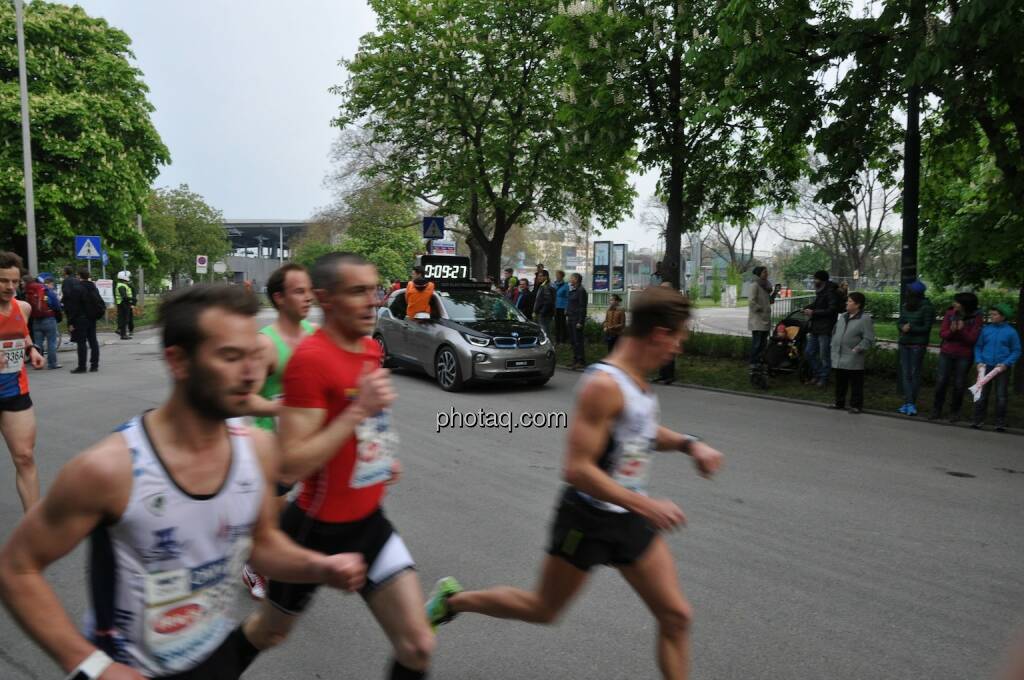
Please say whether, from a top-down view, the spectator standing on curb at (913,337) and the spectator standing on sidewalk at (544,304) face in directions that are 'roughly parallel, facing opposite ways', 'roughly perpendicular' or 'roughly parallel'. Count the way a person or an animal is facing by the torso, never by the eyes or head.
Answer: roughly parallel

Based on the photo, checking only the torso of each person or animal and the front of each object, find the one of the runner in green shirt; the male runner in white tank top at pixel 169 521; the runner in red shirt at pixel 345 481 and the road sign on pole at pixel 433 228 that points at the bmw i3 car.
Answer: the road sign on pole

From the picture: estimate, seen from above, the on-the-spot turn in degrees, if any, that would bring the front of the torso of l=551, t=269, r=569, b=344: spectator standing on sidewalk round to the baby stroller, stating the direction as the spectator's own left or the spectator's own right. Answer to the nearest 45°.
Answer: approximately 90° to the spectator's own left

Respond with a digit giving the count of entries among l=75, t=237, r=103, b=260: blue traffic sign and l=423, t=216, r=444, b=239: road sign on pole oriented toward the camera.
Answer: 2

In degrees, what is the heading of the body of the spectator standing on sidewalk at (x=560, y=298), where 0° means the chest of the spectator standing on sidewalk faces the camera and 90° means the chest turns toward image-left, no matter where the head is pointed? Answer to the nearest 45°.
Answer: approximately 45°

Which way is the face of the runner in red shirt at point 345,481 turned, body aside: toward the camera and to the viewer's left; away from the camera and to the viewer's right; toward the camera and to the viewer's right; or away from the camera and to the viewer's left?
toward the camera and to the viewer's right

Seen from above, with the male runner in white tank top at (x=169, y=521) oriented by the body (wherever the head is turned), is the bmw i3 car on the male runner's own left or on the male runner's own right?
on the male runner's own left

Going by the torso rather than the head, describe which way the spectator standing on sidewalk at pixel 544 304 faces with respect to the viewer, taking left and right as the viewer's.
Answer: facing the viewer and to the left of the viewer

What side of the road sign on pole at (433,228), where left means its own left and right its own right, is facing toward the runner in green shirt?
front

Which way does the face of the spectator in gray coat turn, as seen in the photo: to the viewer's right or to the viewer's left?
to the viewer's left

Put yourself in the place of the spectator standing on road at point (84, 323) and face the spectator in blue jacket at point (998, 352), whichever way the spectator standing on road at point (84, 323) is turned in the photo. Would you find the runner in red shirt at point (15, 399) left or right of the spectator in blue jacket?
right

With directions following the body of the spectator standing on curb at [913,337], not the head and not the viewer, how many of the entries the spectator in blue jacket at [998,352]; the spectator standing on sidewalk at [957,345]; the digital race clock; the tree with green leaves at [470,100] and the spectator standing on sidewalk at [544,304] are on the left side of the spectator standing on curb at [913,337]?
2

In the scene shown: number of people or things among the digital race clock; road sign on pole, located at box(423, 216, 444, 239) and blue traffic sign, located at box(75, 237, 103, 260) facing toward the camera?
3
